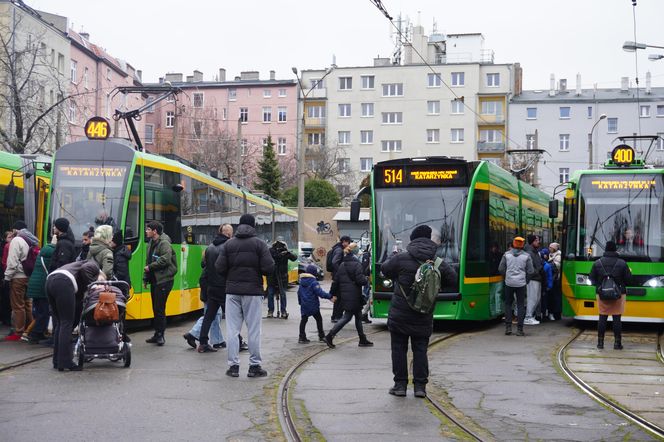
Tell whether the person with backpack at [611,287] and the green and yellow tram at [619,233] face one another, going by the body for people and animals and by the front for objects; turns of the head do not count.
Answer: yes

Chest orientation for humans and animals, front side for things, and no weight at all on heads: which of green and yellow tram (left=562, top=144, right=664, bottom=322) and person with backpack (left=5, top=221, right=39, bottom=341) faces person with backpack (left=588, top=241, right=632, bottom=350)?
the green and yellow tram

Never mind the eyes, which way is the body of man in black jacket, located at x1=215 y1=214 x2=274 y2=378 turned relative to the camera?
away from the camera

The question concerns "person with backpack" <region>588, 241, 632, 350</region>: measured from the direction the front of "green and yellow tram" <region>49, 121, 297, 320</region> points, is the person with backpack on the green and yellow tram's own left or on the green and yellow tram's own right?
on the green and yellow tram's own left

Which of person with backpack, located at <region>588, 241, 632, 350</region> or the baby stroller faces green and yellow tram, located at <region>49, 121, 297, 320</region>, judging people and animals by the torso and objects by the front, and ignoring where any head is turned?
the baby stroller

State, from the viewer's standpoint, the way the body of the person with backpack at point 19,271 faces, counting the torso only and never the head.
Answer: to the viewer's left

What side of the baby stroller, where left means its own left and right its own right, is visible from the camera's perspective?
back

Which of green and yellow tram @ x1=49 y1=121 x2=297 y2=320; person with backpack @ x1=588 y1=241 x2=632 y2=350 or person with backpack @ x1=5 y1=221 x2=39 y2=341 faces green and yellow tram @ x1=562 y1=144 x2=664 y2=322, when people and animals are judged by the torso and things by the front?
person with backpack @ x1=588 y1=241 x2=632 y2=350

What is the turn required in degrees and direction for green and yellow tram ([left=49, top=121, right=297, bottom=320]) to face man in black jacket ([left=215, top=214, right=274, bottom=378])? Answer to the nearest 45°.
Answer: approximately 45° to its left

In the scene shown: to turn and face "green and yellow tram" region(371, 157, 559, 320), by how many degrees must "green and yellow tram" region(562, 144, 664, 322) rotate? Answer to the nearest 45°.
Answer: approximately 45° to its right

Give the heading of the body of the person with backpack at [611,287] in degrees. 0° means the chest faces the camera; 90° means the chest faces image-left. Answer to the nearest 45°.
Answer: approximately 180°

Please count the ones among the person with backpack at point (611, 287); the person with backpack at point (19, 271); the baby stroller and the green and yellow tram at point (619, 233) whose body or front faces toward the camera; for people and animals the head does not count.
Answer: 1

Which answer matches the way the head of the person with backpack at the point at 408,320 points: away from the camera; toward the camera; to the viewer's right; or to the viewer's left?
away from the camera
